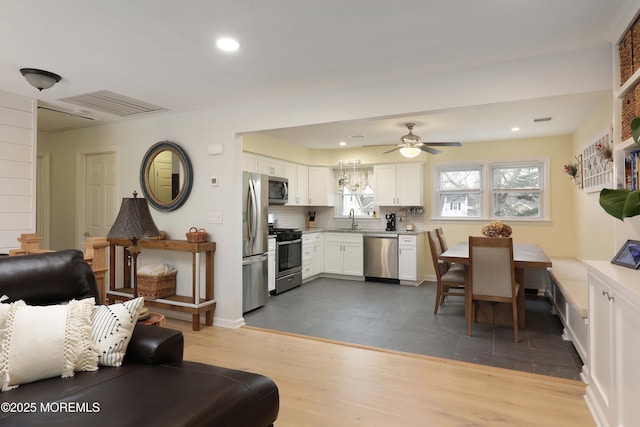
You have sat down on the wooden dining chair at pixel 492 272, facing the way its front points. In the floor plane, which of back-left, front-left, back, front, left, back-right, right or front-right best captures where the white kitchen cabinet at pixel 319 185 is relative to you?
front-left

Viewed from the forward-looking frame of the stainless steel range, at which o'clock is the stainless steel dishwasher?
The stainless steel dishwasher is roughly at 10 o'clock from the stainless steel range.

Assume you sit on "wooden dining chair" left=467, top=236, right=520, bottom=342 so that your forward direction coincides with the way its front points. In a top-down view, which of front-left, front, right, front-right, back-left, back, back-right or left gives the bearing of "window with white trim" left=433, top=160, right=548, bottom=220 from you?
front

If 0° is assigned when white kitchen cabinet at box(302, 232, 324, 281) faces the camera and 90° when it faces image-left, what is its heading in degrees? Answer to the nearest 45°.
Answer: approximately 315°

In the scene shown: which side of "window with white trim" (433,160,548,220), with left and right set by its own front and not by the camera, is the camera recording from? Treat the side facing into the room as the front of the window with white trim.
front

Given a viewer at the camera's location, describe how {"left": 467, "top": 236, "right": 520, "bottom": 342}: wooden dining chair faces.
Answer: facing away from the viewer

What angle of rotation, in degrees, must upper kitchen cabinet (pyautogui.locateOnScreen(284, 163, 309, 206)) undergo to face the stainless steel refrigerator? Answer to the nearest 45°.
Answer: approximately 45° to its right

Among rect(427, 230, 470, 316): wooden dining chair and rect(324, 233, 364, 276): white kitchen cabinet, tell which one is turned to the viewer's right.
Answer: the wooden dining chair

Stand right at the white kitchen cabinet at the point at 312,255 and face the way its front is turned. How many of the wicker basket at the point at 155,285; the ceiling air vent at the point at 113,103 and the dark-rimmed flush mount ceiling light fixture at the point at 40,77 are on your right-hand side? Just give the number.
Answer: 3

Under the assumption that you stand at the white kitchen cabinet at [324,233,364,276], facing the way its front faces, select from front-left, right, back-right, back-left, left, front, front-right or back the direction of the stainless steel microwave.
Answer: front-right

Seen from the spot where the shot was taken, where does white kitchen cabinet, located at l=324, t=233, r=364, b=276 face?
facing the viewer

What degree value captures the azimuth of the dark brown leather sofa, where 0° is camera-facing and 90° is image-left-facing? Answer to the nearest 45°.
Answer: approximately 315°

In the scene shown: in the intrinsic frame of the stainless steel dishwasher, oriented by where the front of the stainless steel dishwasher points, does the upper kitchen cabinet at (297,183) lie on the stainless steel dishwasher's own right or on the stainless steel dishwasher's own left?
on the stainless steel dishwasher's own right

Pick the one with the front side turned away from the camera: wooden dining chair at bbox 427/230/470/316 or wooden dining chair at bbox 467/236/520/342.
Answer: wooden dining chair at bbox 467/236/520/342
